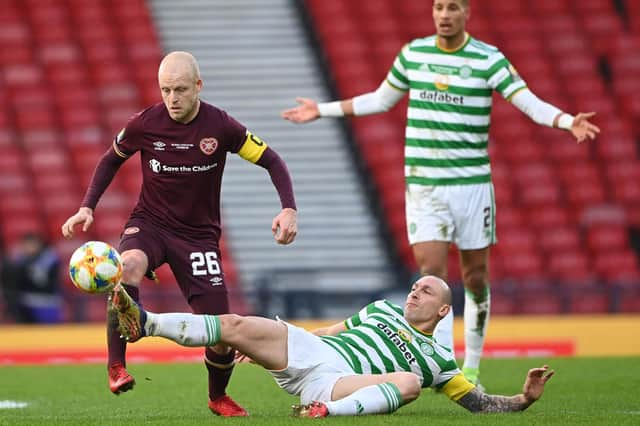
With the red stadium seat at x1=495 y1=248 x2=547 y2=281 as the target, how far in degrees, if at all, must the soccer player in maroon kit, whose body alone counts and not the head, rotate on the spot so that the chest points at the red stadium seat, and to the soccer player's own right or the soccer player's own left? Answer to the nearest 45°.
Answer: approximately 135° to the soccer player's own left

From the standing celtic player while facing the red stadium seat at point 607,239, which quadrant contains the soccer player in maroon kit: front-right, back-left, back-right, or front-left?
back-left

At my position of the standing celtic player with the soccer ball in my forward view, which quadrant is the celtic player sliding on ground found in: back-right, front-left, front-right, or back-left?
front-left

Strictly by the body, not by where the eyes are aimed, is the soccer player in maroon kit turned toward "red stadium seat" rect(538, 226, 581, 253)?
no

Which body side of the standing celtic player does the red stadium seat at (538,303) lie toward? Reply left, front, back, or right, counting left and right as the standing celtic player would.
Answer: back

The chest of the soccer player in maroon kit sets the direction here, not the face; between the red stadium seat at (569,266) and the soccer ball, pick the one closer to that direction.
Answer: the soccer ball

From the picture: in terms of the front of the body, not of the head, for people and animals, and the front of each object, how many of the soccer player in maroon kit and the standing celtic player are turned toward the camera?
2

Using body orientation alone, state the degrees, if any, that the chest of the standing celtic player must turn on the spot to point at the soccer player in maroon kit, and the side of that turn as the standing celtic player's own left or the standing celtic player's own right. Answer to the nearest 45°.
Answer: approximately 45° to the standing celtic player's own right

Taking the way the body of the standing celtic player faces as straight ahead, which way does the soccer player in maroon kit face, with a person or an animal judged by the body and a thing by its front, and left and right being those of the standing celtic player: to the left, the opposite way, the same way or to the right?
the same way

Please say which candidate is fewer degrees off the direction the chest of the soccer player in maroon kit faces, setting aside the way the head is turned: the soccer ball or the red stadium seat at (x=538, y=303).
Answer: the soccer ball

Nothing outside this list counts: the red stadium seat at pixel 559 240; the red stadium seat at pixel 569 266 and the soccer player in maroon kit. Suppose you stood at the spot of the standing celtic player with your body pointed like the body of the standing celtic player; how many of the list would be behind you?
2

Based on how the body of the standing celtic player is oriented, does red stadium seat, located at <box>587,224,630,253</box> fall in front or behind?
behind

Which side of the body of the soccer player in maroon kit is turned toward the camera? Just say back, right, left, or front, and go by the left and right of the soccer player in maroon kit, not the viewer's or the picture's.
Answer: front

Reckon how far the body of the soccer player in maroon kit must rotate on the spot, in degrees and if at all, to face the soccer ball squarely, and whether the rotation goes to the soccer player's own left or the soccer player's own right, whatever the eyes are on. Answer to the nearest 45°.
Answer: approximately 45° to the soccer player's own right

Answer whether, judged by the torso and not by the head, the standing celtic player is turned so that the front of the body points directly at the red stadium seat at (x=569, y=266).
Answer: no

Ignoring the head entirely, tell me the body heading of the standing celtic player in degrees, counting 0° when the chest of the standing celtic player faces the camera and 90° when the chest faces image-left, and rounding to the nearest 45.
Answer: approximately 0°

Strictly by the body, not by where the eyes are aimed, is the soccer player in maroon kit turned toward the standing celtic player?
no

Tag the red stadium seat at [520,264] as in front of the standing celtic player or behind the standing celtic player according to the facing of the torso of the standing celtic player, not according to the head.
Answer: behind
